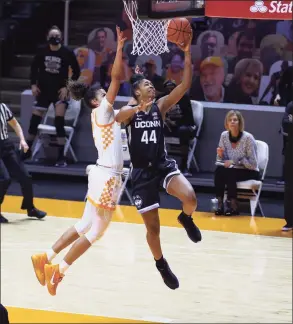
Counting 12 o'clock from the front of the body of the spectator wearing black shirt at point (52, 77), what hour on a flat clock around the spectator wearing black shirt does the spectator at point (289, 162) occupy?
The spectator is roughly at 10 o'clock from the spectator wearing black shirt.

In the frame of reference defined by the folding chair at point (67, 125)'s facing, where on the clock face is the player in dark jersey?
The player in dark jersey is roughly at 10 o'clock from the folding chair.

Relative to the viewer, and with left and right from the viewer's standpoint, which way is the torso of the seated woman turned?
facing the viewer and to the left of the viewer

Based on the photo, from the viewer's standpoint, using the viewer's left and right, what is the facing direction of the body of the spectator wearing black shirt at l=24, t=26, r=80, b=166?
facing the viewer

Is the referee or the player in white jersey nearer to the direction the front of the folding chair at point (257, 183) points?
the player in white jersey

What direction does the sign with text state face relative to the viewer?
toward the camera

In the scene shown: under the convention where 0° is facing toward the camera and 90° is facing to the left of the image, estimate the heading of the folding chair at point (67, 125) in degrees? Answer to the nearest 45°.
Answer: approximately 45°

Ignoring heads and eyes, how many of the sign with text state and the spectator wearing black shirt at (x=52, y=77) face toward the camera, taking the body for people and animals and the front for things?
2
